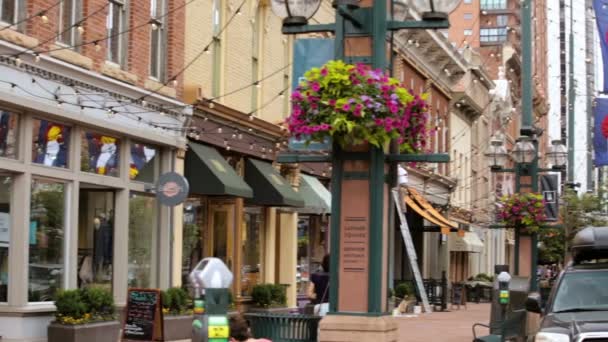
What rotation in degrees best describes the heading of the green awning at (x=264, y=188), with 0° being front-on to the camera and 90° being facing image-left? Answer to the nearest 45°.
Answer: approximately 315°

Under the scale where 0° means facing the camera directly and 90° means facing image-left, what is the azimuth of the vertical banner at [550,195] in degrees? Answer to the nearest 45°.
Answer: approximately 0°

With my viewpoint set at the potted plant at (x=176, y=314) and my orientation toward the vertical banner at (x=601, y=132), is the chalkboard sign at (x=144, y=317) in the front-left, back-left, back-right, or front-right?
back-right

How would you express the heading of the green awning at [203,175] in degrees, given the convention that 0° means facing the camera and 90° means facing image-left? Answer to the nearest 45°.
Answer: approximately 315°

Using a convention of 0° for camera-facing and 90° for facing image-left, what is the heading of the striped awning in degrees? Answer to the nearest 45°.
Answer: approximately 315°

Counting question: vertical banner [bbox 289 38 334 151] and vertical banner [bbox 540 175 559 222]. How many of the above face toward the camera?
2

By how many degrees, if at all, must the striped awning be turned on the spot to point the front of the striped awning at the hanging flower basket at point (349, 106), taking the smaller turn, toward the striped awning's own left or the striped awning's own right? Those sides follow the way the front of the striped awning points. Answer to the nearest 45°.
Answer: approximately 45° to the striped awning's own right

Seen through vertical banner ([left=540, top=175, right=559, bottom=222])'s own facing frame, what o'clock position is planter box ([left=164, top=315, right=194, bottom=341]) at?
The planter box is roughly at 1 o'clock from the vertical banner.

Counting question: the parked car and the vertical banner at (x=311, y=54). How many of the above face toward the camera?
2

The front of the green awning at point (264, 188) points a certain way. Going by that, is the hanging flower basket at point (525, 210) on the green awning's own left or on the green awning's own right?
on the green awning's own left
